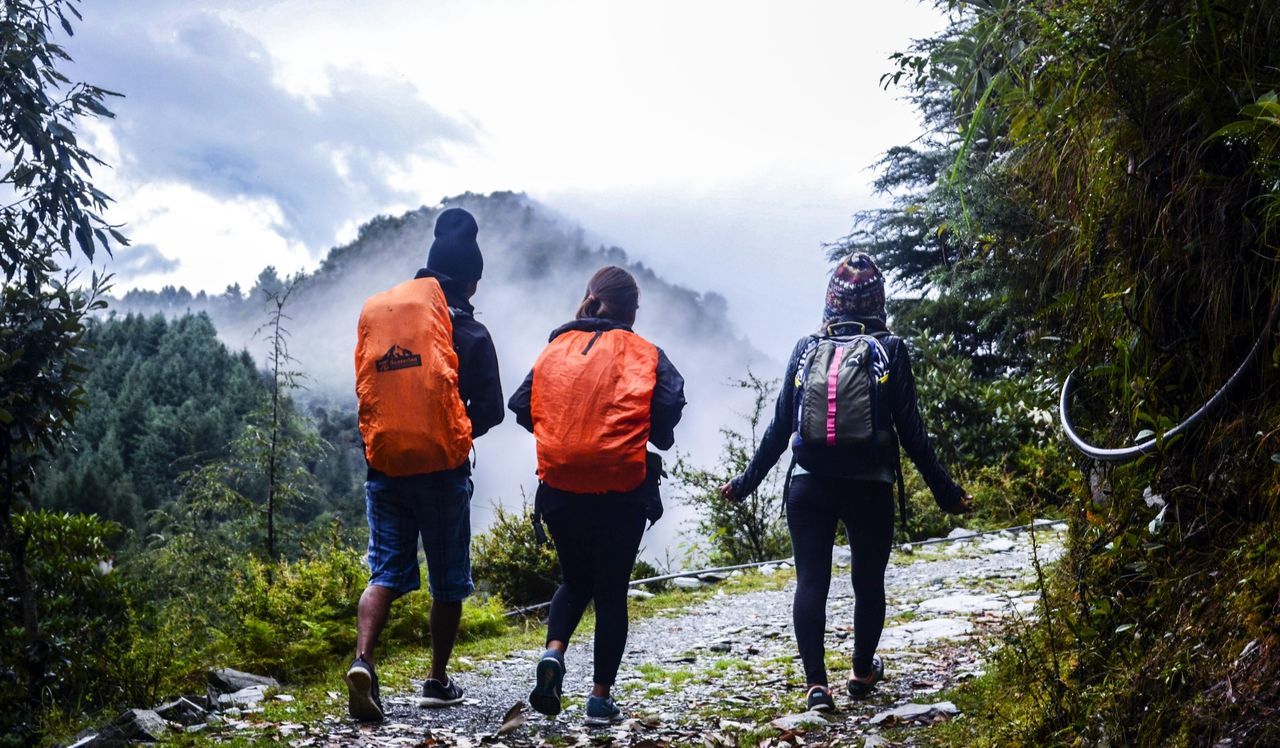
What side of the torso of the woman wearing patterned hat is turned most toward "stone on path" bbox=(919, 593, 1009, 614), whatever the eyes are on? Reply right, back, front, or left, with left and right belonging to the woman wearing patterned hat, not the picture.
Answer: front

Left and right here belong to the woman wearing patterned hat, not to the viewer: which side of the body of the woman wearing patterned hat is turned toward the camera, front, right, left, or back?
back

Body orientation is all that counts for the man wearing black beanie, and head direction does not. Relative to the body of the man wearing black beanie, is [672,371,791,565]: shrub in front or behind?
in front

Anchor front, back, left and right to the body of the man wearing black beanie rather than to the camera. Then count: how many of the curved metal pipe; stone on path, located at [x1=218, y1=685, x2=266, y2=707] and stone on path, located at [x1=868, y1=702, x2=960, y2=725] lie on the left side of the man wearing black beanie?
1

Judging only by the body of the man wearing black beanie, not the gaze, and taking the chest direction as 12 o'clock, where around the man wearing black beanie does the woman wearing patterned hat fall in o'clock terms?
The woman wearing patterned hat is roughly at 2 o'clock from the man wearing black beanie.

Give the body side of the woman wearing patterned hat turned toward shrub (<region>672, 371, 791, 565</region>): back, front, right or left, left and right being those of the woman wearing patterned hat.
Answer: front

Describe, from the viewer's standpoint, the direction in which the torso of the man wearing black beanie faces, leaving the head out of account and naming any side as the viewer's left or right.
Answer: facing away from the viewer and to the right of the viewer

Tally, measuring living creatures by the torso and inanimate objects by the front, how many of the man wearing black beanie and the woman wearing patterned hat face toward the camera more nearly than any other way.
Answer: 0

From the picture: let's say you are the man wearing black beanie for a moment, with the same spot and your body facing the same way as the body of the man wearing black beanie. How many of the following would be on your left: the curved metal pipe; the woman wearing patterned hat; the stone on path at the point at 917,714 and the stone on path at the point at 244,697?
1

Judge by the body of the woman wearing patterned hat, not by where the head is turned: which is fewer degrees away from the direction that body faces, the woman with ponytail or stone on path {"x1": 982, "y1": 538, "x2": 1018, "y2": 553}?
the stone on path

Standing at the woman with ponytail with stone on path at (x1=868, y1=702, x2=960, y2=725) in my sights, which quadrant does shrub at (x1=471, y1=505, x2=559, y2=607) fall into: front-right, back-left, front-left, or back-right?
back-left

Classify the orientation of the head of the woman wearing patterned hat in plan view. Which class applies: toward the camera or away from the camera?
away from the camera

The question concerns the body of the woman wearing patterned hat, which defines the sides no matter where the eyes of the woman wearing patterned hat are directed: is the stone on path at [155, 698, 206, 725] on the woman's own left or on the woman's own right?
on the woman's own left

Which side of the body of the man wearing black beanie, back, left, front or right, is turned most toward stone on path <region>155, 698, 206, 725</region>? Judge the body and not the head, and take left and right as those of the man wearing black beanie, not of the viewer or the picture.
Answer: left

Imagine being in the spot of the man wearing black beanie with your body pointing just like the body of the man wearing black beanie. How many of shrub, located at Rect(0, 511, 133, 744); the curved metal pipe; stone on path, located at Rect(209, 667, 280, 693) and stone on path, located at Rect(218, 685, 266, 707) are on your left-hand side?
3

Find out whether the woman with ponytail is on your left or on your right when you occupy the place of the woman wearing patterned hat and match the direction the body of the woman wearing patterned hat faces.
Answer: on your left
